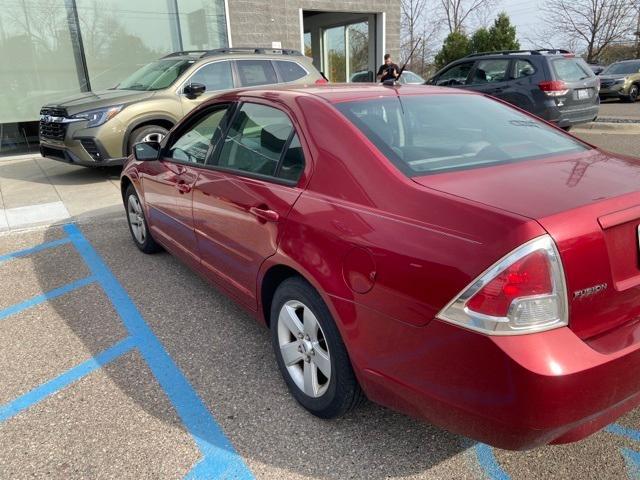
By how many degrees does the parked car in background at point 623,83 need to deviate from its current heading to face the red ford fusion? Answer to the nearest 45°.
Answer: approximately 45° to its left

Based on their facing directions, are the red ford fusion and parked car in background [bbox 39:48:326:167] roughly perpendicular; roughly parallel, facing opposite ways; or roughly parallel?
roughly perpendicular

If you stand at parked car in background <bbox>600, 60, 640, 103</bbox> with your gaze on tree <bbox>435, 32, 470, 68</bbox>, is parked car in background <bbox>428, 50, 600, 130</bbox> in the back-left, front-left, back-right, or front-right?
back-left

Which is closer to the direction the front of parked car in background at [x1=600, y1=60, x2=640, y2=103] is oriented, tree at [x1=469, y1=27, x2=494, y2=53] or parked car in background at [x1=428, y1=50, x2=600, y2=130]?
the parked car in background

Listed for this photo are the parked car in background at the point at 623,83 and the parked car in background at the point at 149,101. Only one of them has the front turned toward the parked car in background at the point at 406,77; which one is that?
the parked car in background at the point at 623,83

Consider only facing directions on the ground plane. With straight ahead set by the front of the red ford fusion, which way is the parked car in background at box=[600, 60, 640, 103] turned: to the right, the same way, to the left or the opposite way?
to the left

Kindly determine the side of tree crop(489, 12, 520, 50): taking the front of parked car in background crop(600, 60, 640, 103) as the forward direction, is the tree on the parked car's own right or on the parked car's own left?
on the parked car's own right

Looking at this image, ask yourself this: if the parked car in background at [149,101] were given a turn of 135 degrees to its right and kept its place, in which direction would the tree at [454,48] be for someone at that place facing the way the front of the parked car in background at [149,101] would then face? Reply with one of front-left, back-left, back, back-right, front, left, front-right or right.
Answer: front-right

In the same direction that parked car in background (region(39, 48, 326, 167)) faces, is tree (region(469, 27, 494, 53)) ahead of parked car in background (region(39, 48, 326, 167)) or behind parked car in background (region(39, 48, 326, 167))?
behind

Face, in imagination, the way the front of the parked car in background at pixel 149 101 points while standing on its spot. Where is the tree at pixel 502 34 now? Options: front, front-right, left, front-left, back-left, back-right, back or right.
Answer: back

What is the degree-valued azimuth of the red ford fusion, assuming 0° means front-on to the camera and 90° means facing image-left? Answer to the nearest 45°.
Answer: approximately 135°
